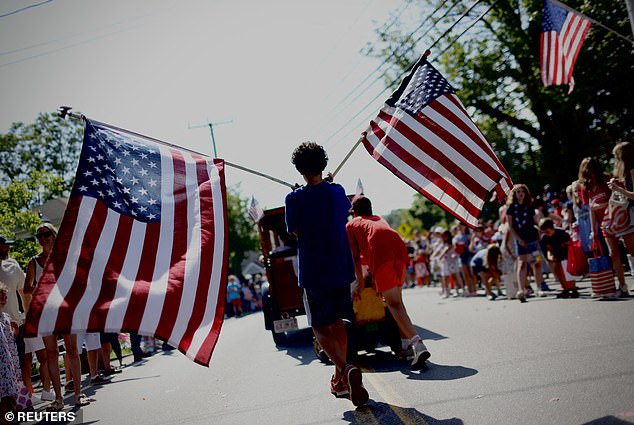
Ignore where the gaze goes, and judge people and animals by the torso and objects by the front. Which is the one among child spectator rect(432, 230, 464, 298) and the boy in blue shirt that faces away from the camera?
the boy in blue shirt

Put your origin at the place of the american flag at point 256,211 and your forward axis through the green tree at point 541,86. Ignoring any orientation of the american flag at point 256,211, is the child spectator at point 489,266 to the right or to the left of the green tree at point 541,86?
right

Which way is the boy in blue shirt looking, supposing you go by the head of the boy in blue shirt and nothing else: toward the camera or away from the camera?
away from the camera

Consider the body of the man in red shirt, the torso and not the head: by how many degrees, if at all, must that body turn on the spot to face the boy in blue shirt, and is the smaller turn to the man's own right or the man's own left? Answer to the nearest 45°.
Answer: approximately 90° to the man's own left

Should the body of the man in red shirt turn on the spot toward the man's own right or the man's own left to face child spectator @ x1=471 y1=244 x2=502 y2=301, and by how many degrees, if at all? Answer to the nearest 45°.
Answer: approximately 45° to the man's own right

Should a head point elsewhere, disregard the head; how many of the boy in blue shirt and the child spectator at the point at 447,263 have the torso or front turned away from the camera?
1

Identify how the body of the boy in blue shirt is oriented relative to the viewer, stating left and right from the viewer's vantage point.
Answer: facing away from the viewer

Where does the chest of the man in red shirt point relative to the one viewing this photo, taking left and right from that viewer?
facing away from the viewer and to the left of the viewer

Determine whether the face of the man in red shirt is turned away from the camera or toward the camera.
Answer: away from the camera

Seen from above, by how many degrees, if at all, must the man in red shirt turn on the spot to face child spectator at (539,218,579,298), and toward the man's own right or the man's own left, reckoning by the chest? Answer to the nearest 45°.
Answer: approximately 90° to the man's own right

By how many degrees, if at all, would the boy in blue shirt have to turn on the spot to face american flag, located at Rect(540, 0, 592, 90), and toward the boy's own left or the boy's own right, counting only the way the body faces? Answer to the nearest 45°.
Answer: approximately 45° to the boy's own right
